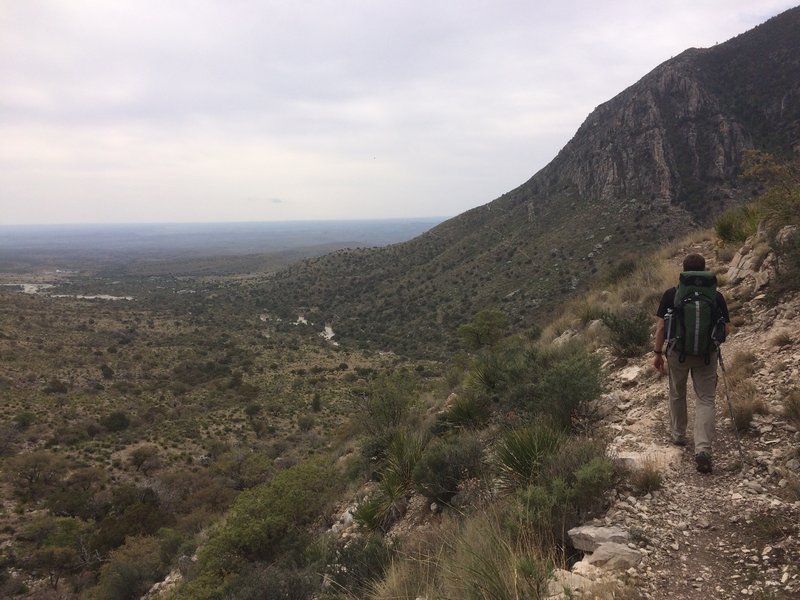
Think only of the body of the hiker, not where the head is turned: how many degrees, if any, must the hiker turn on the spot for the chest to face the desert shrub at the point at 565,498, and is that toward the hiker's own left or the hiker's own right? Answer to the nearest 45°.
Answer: approximately 135° to the hiker's own left

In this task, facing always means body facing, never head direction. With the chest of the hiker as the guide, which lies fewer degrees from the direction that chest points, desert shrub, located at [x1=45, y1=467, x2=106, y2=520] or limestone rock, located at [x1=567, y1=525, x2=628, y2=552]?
the desert shrub

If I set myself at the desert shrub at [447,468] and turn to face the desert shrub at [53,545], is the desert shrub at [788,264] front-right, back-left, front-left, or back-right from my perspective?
back-right

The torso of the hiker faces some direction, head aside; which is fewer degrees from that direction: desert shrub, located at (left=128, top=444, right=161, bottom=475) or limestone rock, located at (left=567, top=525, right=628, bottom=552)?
the desert shrub

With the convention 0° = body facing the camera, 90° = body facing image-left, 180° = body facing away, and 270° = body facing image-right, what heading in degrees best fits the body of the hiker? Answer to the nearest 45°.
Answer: approximately 180°

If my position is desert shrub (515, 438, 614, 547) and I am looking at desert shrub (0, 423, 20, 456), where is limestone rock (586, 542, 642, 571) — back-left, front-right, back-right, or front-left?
back-left
